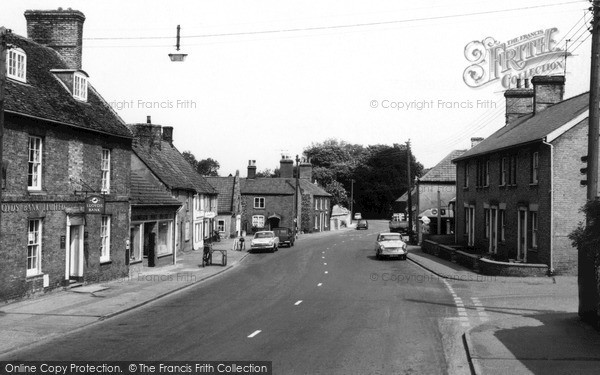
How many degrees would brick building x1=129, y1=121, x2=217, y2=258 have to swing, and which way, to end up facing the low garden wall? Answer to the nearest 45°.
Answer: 0° — it already faces it

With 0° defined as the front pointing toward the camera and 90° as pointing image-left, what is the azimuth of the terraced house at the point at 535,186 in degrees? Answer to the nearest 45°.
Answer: approximately 45°

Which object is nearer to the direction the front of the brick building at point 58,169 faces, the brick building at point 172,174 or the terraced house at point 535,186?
the terraced house

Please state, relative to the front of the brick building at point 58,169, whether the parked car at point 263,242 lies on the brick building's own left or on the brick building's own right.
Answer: on the brick building's own left

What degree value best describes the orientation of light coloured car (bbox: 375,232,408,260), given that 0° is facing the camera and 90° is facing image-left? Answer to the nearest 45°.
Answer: approximately 0°

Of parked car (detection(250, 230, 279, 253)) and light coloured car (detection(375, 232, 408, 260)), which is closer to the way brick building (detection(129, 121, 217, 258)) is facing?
the light coloured car

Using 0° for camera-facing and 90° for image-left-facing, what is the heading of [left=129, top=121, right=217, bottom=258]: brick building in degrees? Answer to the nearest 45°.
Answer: approximately 315°
